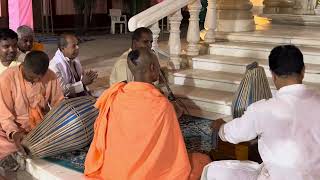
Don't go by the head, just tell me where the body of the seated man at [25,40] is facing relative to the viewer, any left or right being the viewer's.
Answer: facing the viewer and to the right of the viewer

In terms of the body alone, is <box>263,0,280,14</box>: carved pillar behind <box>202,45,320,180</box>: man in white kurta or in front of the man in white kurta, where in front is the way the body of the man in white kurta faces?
in front

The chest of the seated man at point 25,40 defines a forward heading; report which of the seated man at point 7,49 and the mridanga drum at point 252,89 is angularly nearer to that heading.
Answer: the mridanga drum

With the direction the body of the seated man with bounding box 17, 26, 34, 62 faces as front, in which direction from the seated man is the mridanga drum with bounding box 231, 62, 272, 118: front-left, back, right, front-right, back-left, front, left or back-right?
front

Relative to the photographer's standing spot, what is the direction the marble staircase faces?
facing the viewer and to the left of the viewer

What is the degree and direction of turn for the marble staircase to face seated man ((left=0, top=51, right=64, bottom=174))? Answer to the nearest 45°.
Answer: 0° — it already faces them

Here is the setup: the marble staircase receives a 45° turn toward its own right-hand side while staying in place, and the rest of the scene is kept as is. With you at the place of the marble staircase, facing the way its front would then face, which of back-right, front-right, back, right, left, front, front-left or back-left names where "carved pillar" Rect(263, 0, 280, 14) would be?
right

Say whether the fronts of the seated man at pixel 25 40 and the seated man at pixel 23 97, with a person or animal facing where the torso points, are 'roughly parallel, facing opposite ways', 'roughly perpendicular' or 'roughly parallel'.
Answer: roughly parallel

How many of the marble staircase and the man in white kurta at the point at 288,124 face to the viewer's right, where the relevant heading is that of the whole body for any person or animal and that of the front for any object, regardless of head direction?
0

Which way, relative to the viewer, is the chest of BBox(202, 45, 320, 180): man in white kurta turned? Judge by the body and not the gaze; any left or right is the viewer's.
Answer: facing away from the viewer and to the left of the viewer

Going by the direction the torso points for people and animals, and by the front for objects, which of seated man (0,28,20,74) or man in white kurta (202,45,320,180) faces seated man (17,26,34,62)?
the man in white kurta

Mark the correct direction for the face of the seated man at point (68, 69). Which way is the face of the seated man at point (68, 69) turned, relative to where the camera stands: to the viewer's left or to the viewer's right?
to the viewer's right

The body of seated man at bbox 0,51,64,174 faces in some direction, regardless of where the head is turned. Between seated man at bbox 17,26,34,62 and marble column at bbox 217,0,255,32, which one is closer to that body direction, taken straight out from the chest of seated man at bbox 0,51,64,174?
the marble column

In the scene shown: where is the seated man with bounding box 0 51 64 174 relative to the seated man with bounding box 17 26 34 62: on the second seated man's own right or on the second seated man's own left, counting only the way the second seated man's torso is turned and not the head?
on the second seated man's own right

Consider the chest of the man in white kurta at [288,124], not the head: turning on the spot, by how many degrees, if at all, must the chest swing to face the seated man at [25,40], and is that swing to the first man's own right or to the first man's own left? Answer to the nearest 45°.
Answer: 0° — they already face them

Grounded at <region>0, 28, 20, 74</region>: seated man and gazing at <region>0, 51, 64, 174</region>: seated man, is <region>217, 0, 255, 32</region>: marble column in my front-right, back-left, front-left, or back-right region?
back-left
